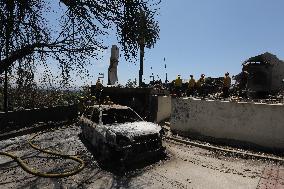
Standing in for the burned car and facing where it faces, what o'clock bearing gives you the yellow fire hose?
The yellow fire hose is roughly at 4 o'clock from the burned car.

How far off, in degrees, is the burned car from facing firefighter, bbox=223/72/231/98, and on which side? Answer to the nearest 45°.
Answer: approximately 90° to its left

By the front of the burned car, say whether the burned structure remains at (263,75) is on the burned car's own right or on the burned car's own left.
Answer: on the burned car's own left

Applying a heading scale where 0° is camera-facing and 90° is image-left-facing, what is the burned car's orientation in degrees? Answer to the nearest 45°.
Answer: approximately 315°

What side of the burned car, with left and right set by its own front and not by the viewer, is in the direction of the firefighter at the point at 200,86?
left
